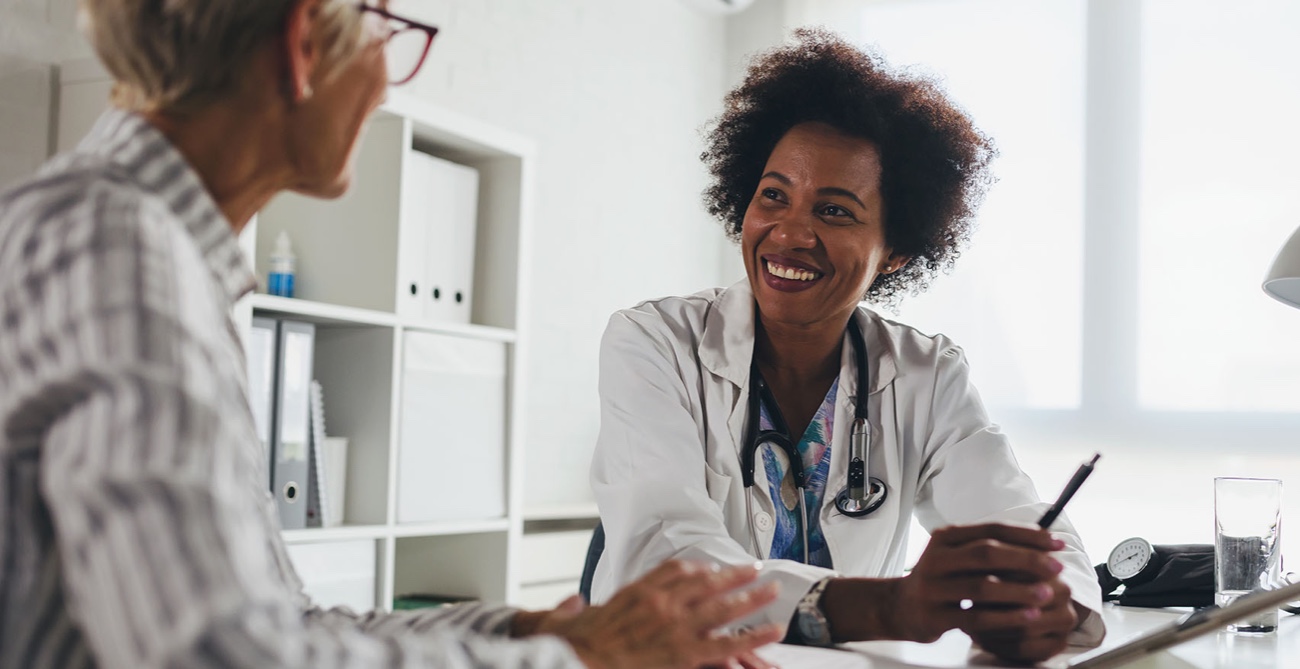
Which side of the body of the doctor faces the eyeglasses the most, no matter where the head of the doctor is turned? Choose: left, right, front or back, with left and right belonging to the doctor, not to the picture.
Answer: front

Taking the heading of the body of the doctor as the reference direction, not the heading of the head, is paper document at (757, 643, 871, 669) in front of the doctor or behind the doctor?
in front

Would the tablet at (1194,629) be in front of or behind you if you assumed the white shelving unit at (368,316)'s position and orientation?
in front

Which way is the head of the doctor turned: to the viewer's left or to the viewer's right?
to the viewer's left

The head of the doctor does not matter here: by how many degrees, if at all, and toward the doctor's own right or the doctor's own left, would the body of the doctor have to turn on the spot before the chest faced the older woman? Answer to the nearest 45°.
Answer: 0° — they already face them

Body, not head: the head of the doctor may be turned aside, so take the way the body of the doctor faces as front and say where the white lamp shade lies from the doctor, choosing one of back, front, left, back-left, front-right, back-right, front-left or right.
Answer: left

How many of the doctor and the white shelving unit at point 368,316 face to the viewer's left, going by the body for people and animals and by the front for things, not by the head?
0

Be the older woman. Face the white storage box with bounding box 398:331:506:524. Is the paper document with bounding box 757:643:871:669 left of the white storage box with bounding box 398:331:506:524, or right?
right

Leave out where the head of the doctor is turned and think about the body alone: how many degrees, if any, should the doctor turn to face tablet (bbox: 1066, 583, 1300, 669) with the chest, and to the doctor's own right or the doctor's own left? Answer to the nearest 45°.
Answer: approximately 45° to the doctor's own left

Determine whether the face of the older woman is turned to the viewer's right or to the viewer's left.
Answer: to the viewer's right

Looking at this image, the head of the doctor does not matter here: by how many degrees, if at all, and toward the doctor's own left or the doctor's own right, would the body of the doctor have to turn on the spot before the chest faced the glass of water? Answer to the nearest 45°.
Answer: approximately 90° to the doctor's own left

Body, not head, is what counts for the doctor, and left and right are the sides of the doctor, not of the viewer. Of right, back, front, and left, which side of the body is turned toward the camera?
front

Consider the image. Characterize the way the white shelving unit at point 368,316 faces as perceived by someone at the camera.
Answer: facing the viewer and to the right of the viewer

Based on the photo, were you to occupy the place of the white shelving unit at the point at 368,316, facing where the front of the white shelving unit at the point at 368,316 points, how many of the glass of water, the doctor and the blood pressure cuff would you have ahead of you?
3
